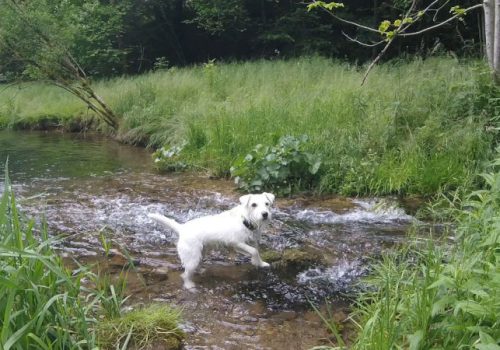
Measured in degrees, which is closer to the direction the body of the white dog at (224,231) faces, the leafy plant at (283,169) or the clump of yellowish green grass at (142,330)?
the leafy plant

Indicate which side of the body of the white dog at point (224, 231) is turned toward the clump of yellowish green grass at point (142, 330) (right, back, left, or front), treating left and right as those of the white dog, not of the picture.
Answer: right

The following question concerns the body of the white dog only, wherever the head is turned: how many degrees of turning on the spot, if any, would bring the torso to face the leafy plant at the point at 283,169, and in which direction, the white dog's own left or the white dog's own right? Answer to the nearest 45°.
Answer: approximately 90° to the white dog's own left

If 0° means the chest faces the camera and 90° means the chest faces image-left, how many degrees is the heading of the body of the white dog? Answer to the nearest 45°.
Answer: approximately 270°
